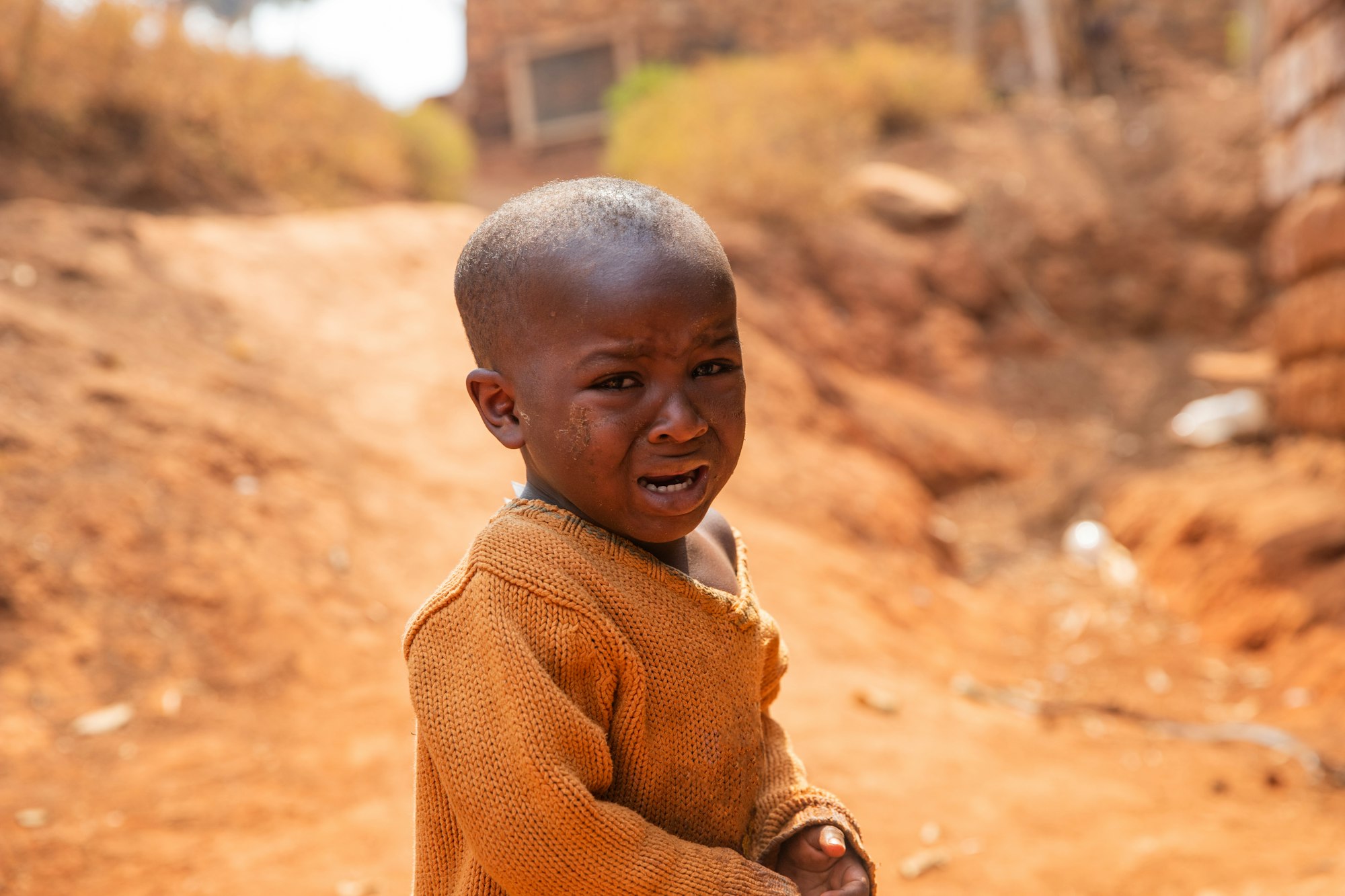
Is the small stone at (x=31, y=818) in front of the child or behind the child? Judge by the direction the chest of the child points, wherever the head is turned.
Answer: behind

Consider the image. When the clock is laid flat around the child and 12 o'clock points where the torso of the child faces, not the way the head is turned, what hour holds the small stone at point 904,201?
The small stone is roughly at 8 o'clock from the child.

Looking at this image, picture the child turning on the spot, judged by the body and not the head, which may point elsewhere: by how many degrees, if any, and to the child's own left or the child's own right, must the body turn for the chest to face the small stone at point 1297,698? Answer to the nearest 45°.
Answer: approximately 90° to the child's own left

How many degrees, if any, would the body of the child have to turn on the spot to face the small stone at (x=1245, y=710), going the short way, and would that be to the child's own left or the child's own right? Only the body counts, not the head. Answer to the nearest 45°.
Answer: approximately 90° to the child's own left

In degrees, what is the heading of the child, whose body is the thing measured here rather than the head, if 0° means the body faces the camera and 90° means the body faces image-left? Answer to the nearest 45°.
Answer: approximately 315°

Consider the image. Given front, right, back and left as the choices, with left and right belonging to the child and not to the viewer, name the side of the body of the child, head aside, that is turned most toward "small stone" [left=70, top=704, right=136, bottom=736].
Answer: back

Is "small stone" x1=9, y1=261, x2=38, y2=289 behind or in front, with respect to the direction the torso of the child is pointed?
behind

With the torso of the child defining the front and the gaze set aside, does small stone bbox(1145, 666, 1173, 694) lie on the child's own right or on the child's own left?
on the child's own left

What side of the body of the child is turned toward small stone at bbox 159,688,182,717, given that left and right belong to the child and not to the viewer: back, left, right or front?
back

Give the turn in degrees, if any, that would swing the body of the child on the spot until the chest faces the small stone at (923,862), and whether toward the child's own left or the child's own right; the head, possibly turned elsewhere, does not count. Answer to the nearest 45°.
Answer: approximately 90° to the child's own left

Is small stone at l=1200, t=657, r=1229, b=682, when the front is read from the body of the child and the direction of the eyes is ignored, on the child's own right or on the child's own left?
on the child's own left

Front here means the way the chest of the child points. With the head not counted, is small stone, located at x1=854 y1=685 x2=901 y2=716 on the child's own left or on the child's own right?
on the child's own left

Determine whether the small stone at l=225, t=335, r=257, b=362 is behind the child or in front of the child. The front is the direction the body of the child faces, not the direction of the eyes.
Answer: behind

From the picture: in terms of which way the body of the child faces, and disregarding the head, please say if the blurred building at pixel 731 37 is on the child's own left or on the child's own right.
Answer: on the child's own left
